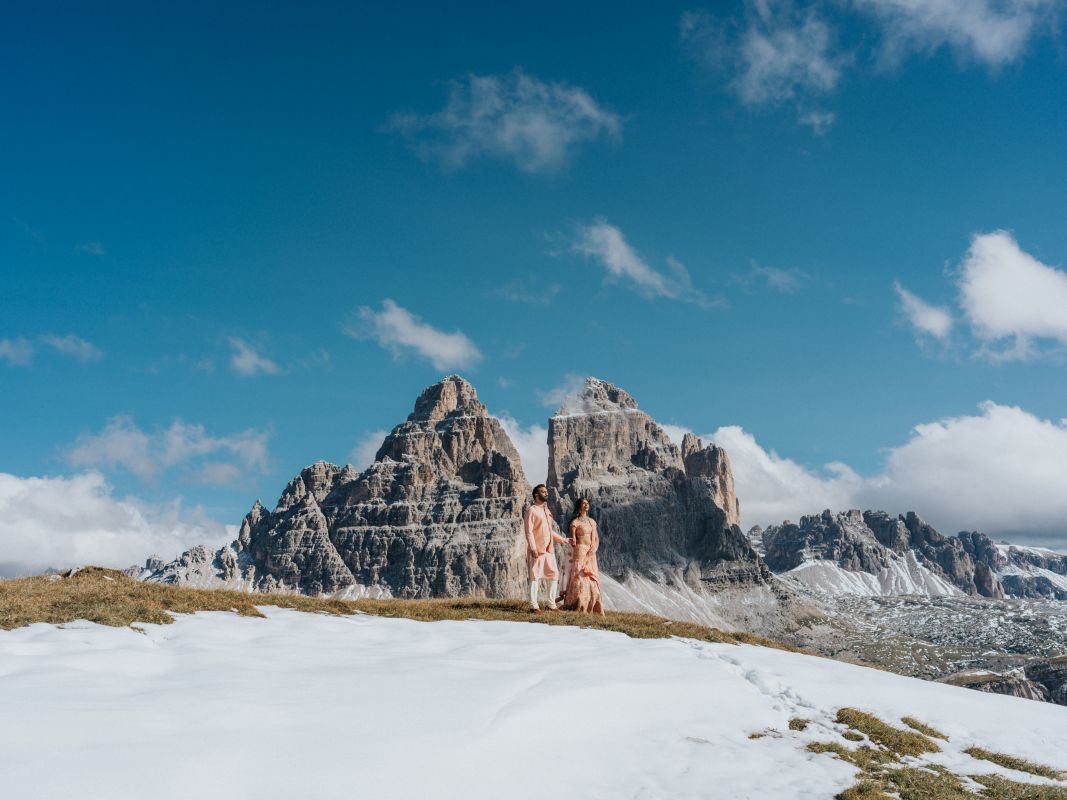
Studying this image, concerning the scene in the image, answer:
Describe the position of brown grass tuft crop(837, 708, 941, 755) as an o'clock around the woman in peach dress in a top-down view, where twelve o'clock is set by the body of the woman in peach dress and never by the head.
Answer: The brown grass tuft is roughly at 11 o'clock from the woman in peach dress.

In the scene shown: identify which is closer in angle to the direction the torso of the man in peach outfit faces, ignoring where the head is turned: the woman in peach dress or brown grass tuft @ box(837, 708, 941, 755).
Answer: the brown grass tuft

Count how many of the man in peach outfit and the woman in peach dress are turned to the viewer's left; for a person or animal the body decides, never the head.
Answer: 0

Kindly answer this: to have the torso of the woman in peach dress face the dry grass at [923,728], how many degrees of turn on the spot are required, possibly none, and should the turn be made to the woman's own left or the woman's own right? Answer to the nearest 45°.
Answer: approximately 45° to the woman's own left

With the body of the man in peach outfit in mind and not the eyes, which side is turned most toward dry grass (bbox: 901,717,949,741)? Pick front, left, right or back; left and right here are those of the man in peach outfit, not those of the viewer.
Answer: front

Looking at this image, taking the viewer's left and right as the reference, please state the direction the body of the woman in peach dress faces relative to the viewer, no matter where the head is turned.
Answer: facing the viewer

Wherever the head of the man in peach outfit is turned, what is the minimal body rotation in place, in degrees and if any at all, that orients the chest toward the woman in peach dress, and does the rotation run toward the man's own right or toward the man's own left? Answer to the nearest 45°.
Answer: approximately 90° to the man's own left

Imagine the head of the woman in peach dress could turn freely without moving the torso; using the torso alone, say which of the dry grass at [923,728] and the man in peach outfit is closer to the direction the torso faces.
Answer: the dry grass

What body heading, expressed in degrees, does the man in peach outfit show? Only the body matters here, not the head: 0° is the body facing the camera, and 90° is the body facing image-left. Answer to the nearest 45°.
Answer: approximately 315°
